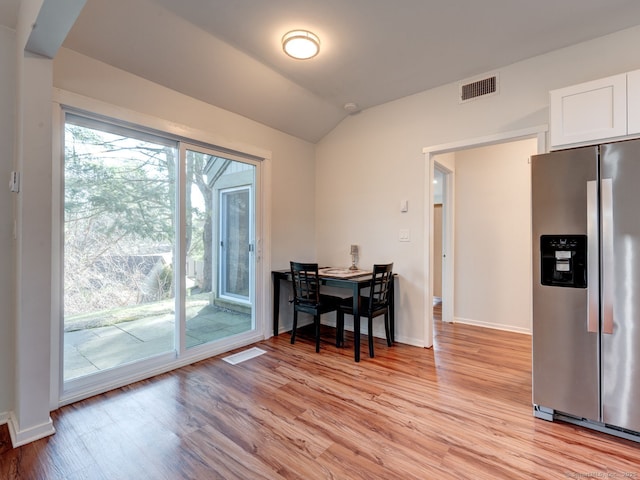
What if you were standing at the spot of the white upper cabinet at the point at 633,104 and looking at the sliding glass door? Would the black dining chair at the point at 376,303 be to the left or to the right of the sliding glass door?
right

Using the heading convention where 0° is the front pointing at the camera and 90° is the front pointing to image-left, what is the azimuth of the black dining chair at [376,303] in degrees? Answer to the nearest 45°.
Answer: approximately 135°

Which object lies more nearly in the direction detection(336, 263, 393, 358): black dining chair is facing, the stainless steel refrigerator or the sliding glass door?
the sliding glass door

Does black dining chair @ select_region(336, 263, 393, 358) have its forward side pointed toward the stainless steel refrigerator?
no

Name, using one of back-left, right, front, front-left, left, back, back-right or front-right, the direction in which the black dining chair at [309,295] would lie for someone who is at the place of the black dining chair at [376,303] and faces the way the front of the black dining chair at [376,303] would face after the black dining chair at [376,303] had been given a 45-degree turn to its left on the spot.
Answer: front

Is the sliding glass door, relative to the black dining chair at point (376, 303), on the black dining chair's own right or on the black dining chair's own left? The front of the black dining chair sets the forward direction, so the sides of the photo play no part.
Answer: on the black dining chair's own left

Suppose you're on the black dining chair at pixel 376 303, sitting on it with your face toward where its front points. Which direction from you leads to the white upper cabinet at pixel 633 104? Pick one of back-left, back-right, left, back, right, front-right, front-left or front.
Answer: back

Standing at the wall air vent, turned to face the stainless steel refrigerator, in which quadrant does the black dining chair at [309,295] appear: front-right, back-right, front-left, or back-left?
back-right

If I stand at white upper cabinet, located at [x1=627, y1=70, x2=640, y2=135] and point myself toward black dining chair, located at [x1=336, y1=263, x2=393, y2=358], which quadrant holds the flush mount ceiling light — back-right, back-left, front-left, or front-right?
front-left
